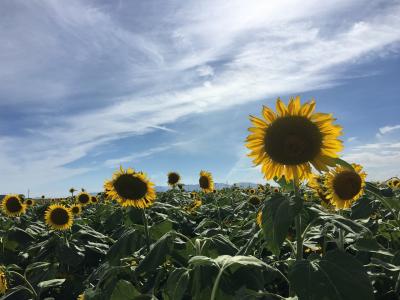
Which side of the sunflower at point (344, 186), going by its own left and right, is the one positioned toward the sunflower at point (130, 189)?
right

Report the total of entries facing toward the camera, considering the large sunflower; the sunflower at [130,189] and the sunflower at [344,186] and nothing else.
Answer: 3

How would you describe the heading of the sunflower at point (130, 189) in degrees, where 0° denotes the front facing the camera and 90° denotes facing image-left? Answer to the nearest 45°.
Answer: approximately 0°

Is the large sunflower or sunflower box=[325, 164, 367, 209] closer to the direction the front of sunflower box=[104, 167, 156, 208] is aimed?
the large sunflower

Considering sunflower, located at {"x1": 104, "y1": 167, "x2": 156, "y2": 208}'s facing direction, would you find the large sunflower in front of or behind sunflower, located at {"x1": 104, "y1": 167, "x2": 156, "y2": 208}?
in front

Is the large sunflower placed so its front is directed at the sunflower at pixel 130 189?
no

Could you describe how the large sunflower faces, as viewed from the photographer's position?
facing the viewer

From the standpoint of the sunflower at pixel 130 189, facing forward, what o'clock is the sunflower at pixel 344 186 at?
the sunflower at pixel 344 186 is roughly at 10 o'clock from the sunflower at pixel 130 189.

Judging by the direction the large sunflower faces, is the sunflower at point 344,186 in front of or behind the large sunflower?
behind

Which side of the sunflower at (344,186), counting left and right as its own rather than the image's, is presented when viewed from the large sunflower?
front

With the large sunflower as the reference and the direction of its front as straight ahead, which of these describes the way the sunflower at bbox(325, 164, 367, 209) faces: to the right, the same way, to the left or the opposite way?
the same way

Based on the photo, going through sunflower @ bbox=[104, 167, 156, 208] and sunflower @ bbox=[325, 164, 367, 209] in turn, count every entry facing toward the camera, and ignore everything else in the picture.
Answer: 2

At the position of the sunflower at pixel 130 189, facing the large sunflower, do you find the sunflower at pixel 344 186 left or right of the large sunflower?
left

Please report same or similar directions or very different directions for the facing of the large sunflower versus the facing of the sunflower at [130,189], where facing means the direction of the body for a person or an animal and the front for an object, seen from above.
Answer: same or similar directions
